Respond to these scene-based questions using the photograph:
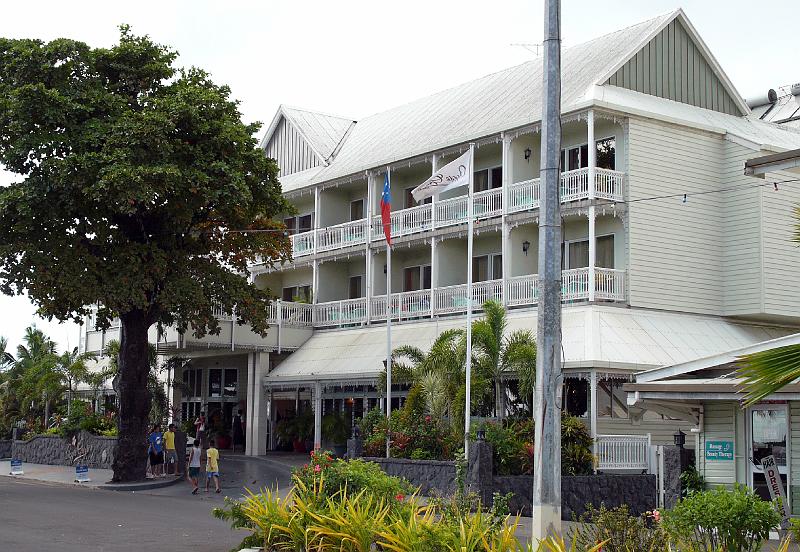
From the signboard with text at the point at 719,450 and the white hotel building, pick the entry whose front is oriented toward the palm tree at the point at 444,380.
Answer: the white hotel building

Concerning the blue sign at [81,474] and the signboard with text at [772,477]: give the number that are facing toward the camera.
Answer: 2

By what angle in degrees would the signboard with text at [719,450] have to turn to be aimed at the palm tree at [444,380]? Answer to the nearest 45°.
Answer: approximately 135° to its right

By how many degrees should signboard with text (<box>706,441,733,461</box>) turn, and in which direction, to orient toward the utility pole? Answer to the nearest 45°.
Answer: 0° — it already faces it

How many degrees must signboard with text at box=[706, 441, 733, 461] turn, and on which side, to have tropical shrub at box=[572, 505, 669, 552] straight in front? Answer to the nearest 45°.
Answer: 0° — it already faces it

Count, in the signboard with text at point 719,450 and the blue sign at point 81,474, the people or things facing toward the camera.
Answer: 2

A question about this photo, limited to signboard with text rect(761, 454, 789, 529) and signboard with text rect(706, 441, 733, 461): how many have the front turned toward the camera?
2

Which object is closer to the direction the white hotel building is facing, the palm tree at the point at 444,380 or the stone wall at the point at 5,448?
the palm tree

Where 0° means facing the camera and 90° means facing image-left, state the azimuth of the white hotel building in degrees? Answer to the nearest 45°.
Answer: approximately 45°

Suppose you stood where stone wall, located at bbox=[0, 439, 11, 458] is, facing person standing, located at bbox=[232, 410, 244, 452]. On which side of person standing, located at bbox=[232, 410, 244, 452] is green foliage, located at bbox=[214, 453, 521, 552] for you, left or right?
right

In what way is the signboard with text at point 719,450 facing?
toward the camera

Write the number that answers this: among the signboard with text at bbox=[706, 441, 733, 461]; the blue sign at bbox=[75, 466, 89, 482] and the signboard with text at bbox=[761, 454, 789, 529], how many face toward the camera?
3

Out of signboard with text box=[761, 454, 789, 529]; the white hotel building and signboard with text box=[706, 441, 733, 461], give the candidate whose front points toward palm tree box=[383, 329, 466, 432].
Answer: the white hotel building

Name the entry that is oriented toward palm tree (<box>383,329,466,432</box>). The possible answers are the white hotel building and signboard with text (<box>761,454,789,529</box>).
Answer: the white hotel building

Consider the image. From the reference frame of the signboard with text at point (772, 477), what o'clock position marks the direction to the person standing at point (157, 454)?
The person standing is roughly at 4 o'clock from the signboard with text.

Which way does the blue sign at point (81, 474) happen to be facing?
toward the camera

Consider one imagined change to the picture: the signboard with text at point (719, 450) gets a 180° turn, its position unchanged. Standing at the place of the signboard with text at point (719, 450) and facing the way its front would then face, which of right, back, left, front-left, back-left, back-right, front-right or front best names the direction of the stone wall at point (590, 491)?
front-left

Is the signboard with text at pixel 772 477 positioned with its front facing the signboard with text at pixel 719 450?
no
